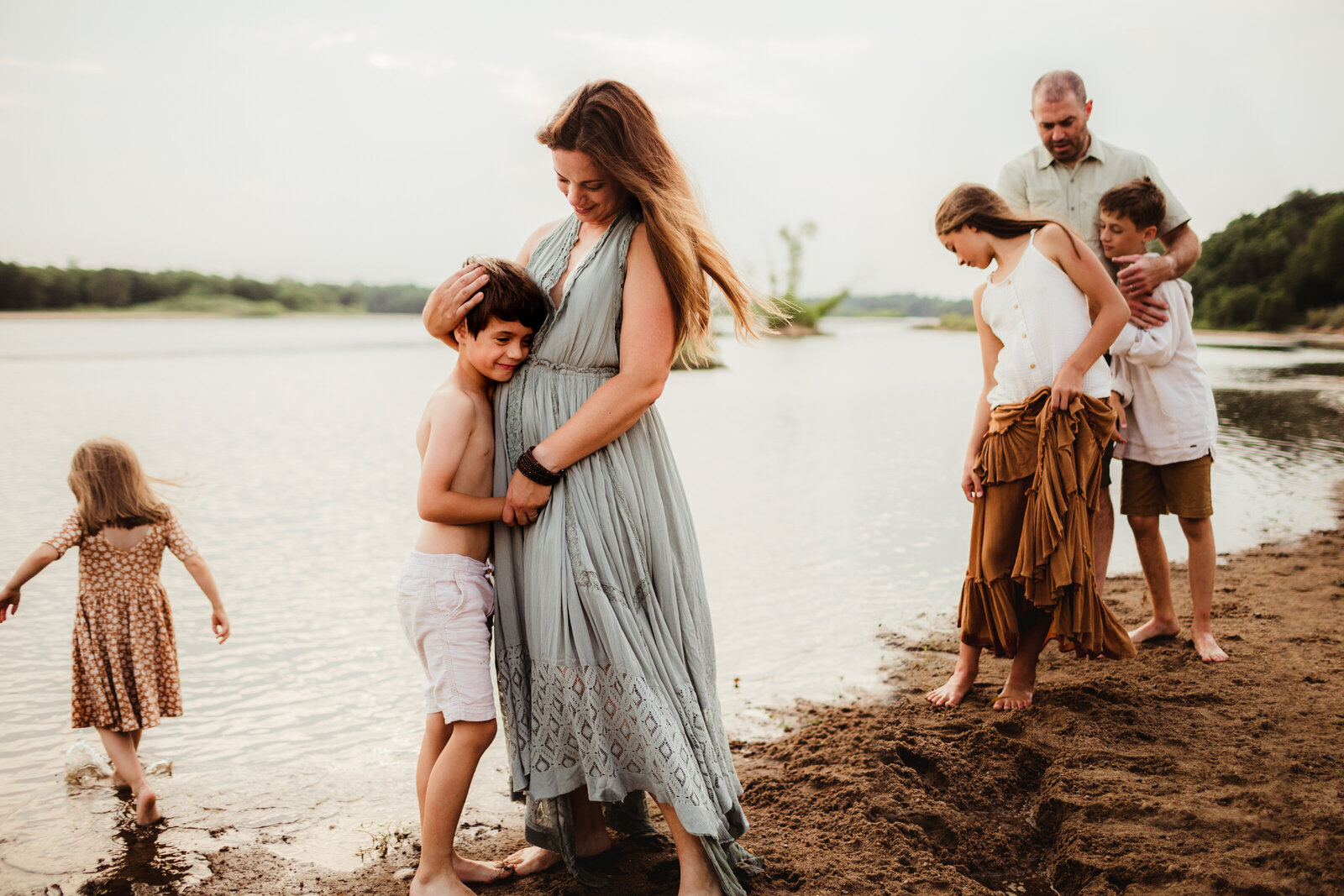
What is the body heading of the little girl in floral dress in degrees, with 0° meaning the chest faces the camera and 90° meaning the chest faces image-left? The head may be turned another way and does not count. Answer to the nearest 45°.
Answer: approximately 180°

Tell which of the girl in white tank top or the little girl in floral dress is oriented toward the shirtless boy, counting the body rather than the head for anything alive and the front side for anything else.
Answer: the girl in white tank top

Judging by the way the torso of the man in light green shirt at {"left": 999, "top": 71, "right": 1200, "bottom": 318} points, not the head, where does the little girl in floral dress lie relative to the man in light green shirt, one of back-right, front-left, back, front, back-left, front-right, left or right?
front-right

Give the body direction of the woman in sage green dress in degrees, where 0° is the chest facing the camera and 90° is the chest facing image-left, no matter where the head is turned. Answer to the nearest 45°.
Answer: approximately 45°

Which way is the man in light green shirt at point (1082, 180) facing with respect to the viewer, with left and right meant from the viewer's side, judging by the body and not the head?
facing the viewer

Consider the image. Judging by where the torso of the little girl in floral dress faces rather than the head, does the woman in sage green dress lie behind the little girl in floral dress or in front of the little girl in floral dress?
behind

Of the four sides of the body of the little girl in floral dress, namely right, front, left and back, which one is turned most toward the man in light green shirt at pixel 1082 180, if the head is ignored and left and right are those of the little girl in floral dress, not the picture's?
right

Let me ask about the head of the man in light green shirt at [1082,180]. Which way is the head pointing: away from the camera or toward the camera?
toward the camera

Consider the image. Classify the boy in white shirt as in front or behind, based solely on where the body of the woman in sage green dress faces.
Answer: behind

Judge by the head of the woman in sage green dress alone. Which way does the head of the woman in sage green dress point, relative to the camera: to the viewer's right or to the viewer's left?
to the viewer's left

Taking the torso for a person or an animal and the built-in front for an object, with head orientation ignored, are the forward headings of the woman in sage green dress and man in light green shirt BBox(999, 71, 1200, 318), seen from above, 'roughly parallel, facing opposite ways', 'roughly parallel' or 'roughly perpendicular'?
roughly parallel

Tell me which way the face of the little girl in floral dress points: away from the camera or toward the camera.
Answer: away from the camera

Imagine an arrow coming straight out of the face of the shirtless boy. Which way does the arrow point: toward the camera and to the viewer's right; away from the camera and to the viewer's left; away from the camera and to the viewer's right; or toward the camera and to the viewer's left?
toward the camera and to the viewer's right
